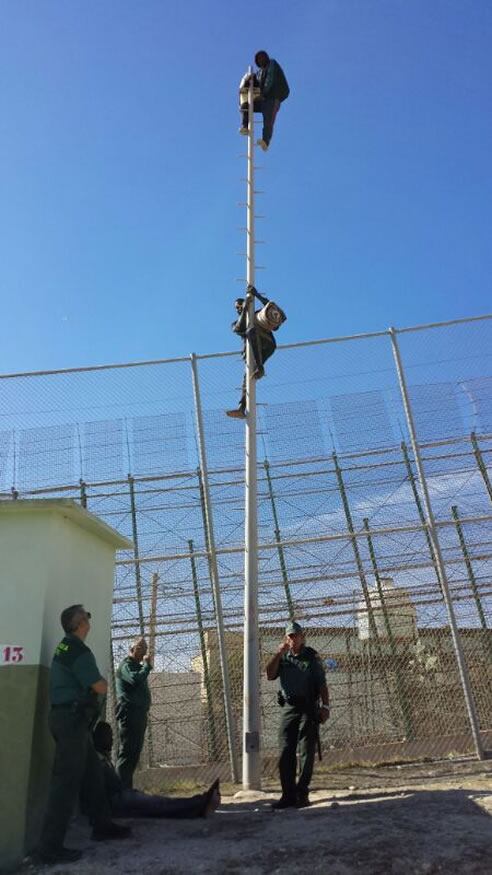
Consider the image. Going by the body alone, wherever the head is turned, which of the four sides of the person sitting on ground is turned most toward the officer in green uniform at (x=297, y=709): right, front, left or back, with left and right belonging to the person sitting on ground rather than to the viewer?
front

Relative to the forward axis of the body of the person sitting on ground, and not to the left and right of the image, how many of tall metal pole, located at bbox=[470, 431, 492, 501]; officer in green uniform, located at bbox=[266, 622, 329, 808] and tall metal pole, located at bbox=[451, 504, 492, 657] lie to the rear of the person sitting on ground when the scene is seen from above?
0

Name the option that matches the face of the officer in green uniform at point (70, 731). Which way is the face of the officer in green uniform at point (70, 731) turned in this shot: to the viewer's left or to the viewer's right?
to the viewer's right

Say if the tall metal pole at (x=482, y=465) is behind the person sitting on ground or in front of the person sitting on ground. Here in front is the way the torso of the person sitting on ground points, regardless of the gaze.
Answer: in front

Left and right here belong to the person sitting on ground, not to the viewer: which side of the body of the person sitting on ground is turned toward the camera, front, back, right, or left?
right

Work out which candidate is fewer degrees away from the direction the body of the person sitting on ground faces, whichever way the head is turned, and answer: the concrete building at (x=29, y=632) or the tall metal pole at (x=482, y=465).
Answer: the tall metal pole

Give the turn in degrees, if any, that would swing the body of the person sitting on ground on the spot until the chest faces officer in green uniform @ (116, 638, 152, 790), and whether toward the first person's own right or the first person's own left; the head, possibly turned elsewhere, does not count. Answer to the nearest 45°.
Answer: approximately 90° to the first person's own left

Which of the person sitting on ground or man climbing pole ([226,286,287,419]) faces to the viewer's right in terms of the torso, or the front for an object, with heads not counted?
the person sitting on ground
